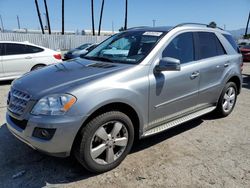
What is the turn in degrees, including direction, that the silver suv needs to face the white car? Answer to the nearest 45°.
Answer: approximately 90° to its right

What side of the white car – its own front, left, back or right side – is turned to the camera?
left

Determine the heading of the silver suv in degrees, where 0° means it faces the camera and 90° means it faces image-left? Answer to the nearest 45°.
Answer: approximately 45°
